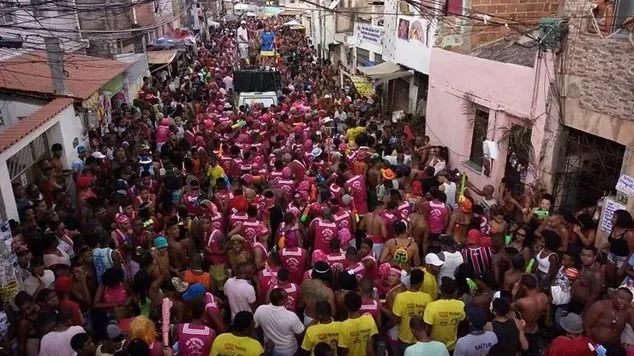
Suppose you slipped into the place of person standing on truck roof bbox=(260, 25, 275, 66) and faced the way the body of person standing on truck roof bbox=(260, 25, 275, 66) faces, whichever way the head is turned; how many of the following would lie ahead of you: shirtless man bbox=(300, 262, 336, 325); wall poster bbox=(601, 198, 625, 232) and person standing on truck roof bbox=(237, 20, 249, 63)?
2

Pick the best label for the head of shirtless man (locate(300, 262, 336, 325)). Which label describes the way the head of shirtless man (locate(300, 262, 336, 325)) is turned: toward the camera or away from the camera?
away from the camera

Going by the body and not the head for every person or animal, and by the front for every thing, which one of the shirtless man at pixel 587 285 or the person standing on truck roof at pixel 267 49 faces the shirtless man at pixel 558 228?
the person standing on truck roof

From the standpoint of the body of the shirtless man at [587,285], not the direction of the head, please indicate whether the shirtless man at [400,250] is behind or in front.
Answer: in front

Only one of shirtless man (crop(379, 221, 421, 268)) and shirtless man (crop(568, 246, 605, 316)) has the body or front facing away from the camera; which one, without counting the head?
shirtless man (crop(379, 221, 421, 268))

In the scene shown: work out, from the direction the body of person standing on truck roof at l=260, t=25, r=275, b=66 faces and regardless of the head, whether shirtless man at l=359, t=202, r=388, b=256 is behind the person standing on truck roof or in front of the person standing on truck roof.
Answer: in front

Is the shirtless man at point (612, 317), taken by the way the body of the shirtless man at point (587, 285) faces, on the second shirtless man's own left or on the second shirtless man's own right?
on the second shirtless man's own left

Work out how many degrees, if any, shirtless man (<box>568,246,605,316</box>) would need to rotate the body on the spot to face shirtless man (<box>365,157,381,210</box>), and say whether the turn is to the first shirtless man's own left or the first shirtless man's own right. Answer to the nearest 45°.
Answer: approximately 90° to the first shirtless man's own right
